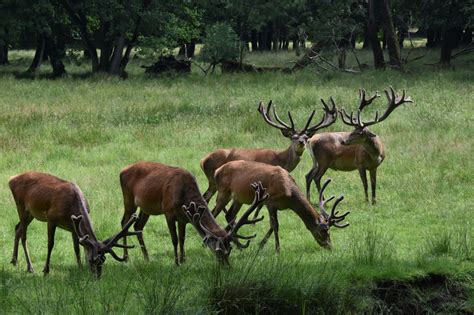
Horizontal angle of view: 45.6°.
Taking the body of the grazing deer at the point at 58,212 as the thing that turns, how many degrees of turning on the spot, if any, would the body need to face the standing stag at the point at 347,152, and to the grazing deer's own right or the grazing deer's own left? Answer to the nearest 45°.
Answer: approximately 90° to the grazing deer's own left

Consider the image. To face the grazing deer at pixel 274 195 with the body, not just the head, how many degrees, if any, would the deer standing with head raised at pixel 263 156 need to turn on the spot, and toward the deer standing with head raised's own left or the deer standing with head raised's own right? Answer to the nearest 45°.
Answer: approximately 90° to the deer standing with head raised's own right

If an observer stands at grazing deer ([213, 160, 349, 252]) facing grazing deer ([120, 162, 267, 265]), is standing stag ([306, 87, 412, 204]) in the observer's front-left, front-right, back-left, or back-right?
back-right

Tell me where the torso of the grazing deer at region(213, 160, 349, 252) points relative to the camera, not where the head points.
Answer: to the viewer's right

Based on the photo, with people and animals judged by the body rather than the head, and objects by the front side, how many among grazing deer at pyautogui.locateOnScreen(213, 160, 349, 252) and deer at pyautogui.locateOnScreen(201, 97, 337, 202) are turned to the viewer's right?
2

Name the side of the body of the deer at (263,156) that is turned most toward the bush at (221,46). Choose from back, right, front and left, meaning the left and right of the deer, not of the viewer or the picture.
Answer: left

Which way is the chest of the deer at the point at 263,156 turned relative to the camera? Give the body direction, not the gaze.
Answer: to the viewer's right
